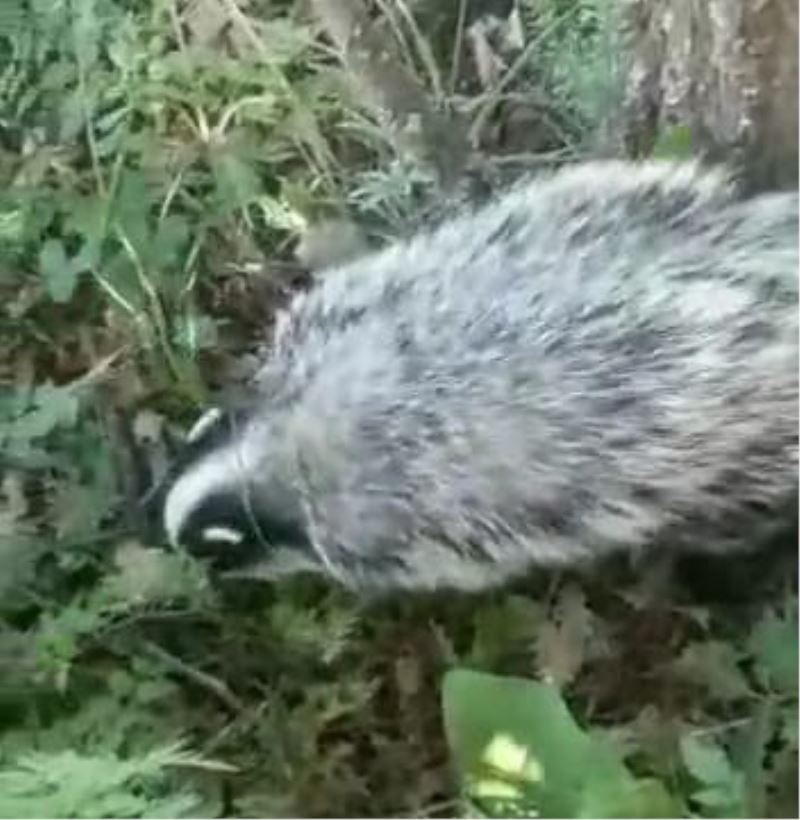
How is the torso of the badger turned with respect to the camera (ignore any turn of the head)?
to the viewer's left
